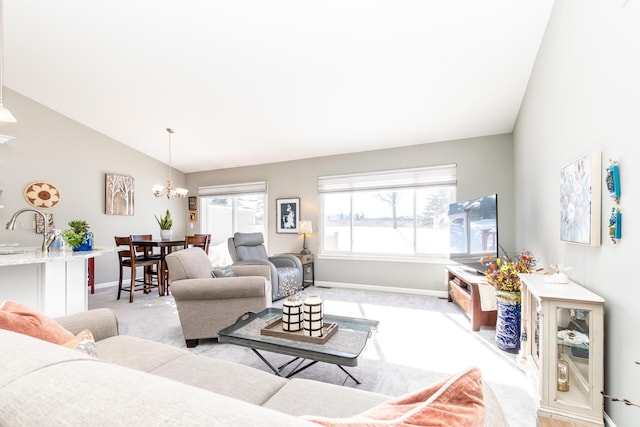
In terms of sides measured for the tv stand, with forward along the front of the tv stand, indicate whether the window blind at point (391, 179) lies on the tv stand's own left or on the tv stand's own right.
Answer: on the tv stand's own right

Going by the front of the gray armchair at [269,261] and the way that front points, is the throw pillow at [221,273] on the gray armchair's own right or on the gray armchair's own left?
on the gray armchair's own right

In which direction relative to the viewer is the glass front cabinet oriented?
to the viewer's left

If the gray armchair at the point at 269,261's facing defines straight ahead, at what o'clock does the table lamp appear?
The table lamp is roughly at 9 o'clock from the gray armchair.

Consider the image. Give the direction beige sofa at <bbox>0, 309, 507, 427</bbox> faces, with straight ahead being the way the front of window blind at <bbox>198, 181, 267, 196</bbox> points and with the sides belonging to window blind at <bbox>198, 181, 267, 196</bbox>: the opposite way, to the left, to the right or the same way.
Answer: the opposite way

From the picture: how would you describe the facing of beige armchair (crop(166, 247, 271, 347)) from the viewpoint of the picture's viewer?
facing to the right of the viewer

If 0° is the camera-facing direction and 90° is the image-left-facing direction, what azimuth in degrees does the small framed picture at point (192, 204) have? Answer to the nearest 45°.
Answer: approximately 45°

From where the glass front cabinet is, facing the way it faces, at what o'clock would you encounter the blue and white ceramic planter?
The blue and white ceramic planter is roughly at 2 o'clock from the glass front cabinet.

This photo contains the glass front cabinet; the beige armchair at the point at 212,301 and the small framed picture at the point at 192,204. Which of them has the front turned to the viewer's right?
the beige armchair
